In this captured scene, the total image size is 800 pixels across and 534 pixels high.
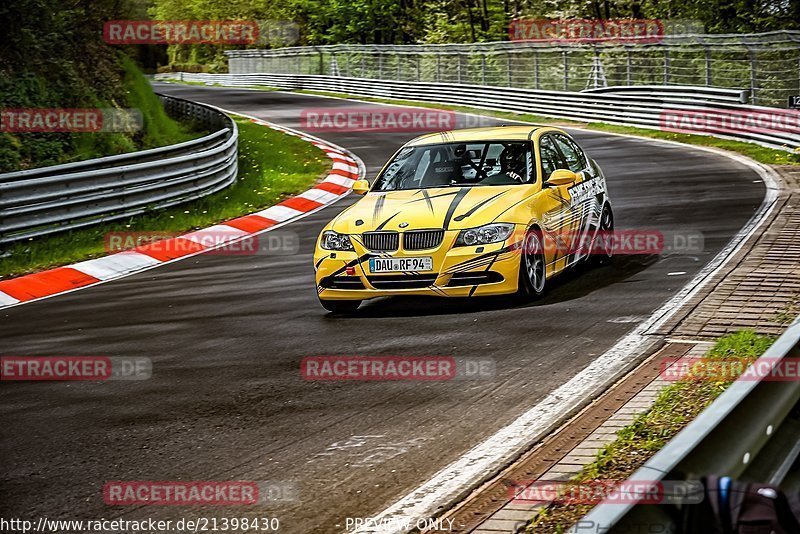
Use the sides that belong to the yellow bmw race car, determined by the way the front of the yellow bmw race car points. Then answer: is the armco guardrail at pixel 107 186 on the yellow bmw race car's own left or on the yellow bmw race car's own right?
on the yellow bmw race car's own right

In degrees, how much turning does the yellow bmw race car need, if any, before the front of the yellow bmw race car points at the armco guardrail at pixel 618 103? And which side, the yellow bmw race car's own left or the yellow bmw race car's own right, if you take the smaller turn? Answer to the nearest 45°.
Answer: approximately 135° to the yellow bmw race car's own right

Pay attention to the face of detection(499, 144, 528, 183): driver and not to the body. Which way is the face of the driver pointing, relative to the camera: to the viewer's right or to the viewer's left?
to the viewer's left

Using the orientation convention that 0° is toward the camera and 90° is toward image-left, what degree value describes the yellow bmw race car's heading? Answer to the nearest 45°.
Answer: approximately 45°

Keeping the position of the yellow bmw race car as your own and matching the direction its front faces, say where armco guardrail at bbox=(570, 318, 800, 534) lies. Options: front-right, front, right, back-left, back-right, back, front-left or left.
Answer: front-left
